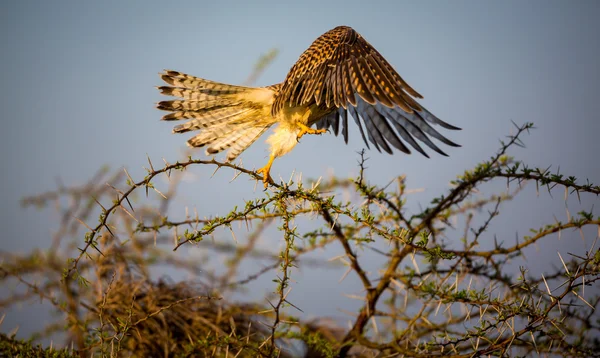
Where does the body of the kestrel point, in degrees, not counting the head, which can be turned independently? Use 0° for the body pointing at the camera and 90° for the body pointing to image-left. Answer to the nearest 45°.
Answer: approximately 270°
